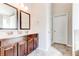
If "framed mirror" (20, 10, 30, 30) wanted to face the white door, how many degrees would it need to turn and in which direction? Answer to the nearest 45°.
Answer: approximately 45° to its left

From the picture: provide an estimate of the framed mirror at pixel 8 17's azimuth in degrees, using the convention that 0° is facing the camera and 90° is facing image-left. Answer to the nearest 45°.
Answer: approximately 315°

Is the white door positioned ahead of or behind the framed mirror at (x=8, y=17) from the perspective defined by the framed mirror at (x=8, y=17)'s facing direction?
ahead

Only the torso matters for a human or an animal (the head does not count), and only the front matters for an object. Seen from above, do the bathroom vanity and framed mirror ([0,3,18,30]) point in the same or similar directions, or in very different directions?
same or similar directions

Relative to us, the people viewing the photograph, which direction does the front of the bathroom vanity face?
facing the viewer and to the right of the viewer

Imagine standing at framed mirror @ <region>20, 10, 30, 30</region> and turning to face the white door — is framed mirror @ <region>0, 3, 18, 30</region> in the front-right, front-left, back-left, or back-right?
back-right

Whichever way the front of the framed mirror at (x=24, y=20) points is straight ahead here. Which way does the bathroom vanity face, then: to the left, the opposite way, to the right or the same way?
the same way

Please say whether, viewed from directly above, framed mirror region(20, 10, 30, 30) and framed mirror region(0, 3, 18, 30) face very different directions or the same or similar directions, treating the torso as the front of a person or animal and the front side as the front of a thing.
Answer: same or similar directions

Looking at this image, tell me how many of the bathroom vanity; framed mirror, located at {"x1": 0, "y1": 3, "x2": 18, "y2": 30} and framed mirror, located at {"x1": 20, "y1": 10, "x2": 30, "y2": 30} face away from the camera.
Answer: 0
